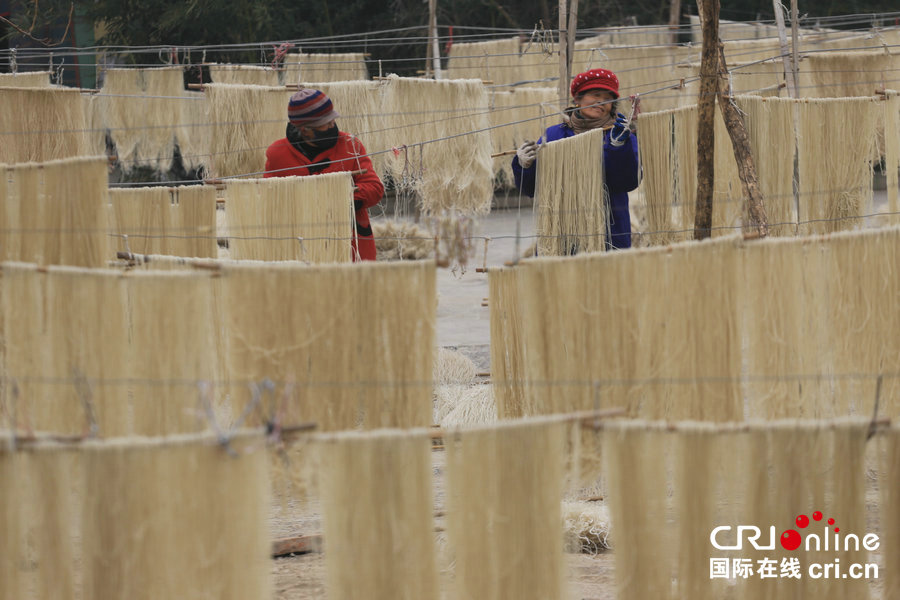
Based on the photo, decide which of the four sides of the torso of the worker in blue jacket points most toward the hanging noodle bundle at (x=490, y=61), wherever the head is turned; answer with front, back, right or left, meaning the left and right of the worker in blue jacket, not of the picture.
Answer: back

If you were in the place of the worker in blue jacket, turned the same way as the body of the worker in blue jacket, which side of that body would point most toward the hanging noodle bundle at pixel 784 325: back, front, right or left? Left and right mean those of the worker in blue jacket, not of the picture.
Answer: front

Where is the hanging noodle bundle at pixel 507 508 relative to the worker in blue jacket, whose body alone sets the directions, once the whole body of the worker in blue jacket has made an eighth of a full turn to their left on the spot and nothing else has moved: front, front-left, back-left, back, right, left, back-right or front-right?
front-right

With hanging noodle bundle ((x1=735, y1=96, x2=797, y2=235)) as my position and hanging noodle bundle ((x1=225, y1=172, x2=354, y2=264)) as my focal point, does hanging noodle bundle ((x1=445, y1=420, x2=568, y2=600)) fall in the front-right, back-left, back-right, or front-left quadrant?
front-left

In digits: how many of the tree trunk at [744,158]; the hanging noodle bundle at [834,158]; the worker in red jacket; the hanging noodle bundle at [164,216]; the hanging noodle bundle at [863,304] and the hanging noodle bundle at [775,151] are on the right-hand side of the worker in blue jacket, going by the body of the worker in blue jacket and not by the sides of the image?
2

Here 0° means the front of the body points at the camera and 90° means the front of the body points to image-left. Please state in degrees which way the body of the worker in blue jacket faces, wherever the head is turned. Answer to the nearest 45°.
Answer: approximately 0°

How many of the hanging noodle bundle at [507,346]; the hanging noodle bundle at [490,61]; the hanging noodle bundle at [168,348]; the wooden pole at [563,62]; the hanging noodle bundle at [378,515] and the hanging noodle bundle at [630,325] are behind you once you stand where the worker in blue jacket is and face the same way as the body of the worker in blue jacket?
2

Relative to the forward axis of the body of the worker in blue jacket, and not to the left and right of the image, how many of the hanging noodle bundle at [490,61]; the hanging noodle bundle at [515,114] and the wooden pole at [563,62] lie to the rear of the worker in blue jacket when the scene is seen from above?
3

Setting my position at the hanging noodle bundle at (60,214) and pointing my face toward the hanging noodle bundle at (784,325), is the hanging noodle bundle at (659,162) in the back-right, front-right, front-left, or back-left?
front-left

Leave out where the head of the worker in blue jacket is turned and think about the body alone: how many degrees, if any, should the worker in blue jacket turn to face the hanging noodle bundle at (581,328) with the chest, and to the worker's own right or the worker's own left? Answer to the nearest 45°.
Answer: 0° — they already face it

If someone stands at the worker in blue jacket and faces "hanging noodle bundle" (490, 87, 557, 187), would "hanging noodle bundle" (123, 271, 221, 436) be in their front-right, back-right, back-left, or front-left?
back-left

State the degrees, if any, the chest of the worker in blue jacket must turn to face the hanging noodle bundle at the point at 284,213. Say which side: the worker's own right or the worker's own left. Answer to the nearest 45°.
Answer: approximately 90° to the worker's own right

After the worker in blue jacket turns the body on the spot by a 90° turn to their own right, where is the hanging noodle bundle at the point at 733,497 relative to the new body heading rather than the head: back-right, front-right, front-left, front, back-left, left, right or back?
left

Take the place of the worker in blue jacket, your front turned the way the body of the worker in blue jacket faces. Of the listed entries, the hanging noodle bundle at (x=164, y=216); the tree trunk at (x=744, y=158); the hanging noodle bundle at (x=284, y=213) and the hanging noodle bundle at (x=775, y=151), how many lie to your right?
2

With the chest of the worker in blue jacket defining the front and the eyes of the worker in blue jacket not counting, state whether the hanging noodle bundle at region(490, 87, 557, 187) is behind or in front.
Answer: behind

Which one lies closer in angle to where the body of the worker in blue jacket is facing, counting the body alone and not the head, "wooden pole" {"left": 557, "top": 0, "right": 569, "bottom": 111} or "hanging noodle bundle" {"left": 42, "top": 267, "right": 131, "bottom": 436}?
the hanging noodle bundle

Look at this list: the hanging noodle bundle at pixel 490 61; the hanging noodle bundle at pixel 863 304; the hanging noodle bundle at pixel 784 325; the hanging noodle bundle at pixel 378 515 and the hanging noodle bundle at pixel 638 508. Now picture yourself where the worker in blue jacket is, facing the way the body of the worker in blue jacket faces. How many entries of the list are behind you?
1
